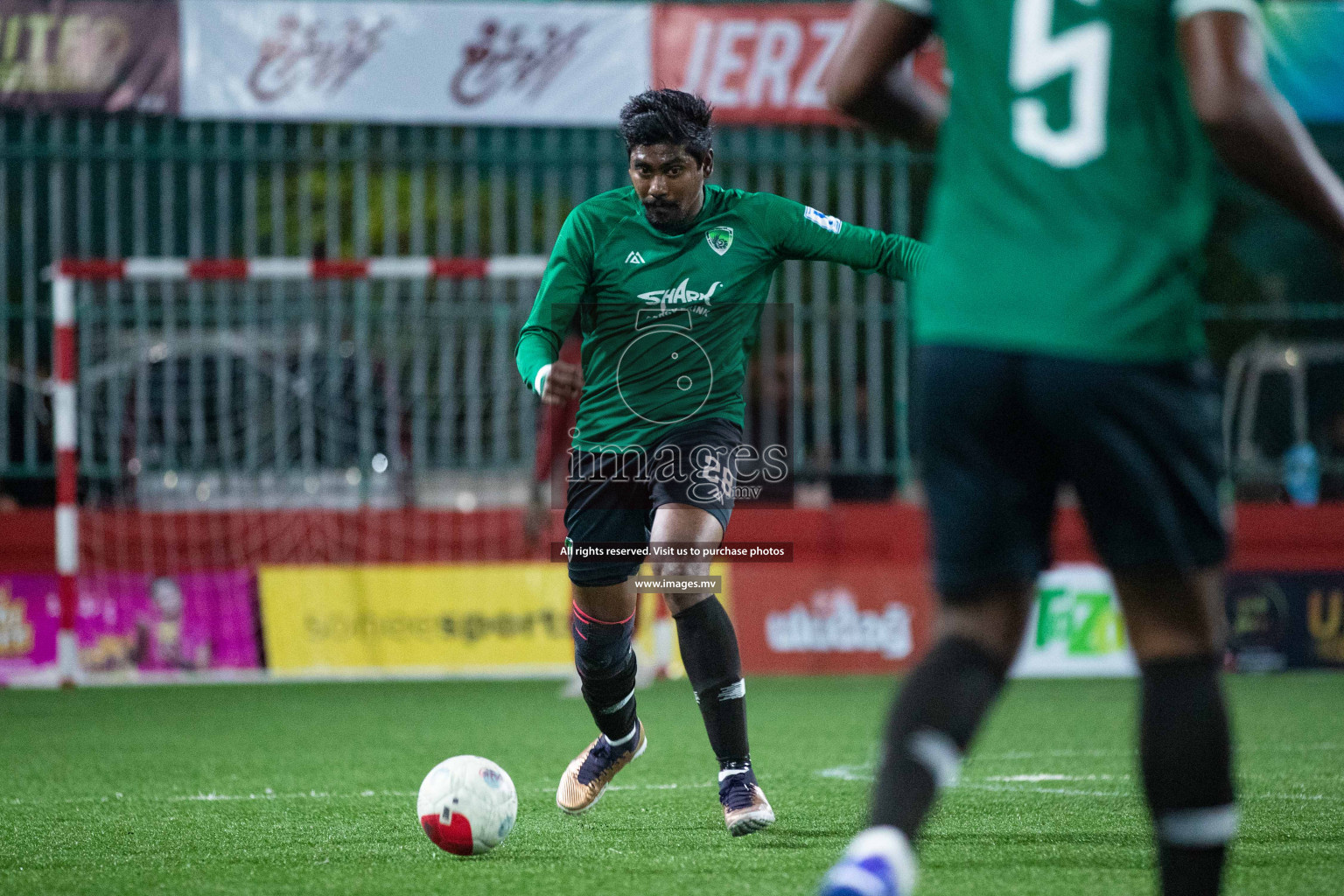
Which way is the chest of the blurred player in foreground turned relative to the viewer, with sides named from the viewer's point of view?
facing away from the viewer

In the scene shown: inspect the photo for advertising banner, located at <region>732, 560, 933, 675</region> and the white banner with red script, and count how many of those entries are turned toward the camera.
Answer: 2

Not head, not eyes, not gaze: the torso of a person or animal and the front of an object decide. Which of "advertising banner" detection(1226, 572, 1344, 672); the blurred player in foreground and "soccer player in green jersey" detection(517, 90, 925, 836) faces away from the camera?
the blurred player in foreground

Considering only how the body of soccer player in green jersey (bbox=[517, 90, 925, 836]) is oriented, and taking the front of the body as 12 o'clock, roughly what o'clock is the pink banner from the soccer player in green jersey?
The pink banner is roughly at 5 o'clock from the soccer player in green jersey.

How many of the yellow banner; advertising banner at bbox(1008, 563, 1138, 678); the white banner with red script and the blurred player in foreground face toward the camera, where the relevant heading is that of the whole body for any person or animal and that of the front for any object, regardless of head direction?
3

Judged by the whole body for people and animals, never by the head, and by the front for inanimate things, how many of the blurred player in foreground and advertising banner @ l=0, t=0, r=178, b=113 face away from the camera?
1

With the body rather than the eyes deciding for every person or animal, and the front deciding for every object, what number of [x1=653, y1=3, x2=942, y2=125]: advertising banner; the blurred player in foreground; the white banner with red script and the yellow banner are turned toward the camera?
3

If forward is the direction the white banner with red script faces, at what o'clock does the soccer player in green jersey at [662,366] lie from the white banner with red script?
The soccer player in green jersey is roughly at 12 o'clock from the white banner with red script.

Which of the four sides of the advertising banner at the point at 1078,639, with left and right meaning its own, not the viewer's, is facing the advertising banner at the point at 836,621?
right
